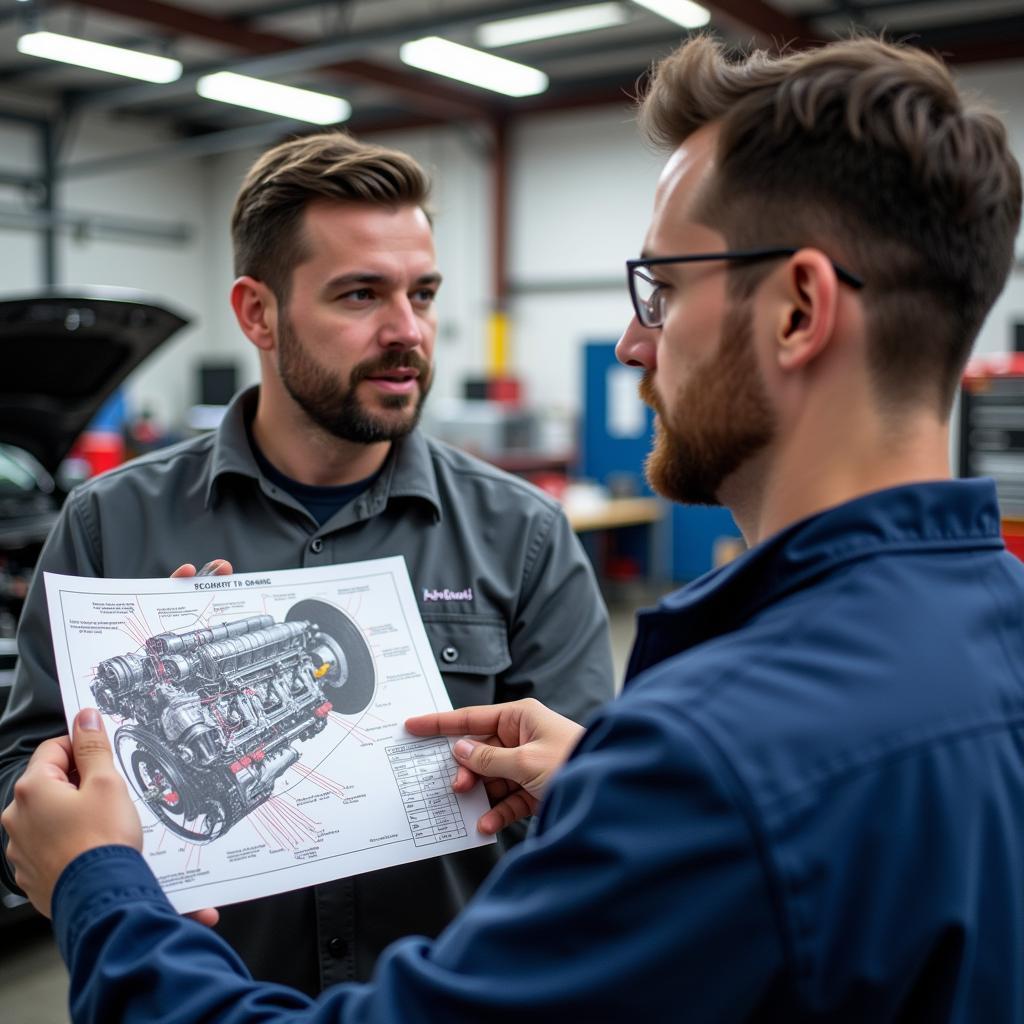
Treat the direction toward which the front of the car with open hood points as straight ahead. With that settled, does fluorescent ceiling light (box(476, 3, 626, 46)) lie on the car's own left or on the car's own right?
on the car's own left

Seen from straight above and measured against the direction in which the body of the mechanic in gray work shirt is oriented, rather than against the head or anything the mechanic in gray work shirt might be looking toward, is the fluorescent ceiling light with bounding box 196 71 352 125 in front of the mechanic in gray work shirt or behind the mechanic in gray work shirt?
behind

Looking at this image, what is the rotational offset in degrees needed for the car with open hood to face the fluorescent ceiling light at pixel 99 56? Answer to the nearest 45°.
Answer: approximately 135° to its left

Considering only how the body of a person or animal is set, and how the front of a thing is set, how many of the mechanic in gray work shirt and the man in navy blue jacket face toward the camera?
1

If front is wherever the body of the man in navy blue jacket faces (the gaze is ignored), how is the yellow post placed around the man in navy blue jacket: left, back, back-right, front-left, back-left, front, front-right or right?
front-right

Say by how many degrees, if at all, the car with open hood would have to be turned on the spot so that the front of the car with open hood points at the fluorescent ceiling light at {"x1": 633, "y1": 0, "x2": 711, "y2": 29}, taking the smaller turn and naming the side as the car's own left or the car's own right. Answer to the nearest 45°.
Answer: approximately 90° to the car's own left

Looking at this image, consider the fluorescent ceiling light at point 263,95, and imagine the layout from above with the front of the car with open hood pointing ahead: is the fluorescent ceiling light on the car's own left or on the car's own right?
on the car's own left

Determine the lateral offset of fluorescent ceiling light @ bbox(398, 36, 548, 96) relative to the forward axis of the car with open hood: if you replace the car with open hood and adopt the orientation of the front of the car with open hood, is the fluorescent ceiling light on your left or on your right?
on your left

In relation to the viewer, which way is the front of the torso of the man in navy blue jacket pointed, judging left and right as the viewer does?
facing away from the viewer and to the left of the viewer

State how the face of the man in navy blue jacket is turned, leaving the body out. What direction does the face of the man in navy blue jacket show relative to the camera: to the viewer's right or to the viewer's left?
to the viewer's left

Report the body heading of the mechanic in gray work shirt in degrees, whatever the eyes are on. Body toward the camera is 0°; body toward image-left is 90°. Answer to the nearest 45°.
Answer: approximately 0°

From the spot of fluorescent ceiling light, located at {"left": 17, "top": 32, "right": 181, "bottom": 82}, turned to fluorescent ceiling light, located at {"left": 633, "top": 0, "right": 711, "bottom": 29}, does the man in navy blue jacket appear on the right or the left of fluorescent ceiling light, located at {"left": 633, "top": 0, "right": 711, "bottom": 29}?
right
